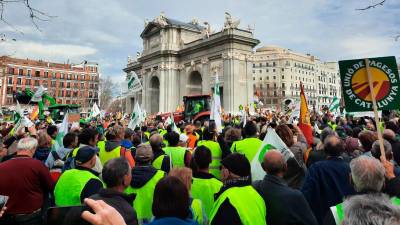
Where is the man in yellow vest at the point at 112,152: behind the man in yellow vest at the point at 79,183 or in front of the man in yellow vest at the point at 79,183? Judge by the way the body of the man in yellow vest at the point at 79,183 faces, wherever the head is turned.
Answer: in front

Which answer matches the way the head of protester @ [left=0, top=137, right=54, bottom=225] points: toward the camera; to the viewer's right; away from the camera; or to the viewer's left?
away from the camera

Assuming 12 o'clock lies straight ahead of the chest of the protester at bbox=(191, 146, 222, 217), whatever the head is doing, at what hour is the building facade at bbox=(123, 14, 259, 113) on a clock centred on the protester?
The building facade is roughly at 12 o'clock from the protester.

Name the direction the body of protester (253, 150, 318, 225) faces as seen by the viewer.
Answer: away from the camera

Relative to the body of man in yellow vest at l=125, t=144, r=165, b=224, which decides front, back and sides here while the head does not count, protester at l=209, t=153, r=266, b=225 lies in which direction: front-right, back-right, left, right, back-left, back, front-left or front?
back-right

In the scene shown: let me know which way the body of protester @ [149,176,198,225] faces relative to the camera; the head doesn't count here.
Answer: away from the camera

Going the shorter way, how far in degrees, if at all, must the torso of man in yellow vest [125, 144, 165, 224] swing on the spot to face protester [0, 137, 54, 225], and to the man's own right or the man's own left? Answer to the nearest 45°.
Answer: approximately 90° to the man's own left

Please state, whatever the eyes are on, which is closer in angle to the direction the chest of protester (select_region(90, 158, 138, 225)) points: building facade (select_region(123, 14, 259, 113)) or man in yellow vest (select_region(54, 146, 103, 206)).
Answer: the building facade

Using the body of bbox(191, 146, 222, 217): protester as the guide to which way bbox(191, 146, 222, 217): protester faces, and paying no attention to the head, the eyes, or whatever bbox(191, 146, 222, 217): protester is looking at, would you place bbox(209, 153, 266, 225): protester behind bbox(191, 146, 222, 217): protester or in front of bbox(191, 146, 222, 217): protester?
behind

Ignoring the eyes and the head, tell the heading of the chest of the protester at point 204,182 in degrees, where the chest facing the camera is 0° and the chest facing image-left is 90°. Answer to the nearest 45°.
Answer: approximately 180°

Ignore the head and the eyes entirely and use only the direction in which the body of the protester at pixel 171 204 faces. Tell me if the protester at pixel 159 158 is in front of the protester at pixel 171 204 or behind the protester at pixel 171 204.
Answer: in front

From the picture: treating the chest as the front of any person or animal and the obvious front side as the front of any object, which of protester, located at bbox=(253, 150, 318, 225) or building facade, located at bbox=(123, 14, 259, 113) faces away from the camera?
the protester

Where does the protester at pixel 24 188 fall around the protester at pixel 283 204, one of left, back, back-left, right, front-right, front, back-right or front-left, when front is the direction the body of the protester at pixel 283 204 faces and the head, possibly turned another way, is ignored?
left

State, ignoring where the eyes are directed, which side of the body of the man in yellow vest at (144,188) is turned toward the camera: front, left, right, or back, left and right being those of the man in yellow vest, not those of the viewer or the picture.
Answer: back

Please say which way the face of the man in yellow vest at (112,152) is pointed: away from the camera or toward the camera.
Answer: away from the camera

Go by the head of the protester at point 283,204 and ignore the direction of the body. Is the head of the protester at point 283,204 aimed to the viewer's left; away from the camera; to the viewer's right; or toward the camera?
away from the camera

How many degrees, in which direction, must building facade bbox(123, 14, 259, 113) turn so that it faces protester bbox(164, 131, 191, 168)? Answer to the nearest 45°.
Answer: approximately 45° to its left

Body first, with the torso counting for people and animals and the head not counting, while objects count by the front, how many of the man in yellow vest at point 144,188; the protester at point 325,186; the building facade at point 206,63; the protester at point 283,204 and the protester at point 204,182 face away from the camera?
4

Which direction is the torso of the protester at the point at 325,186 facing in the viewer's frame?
away from the camera
